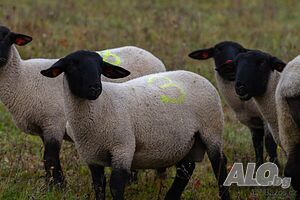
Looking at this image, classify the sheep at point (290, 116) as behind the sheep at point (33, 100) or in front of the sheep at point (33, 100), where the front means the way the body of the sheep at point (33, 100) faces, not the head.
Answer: behind

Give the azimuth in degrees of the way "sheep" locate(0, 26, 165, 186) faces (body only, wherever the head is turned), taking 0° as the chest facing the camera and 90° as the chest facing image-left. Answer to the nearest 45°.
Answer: approximately 90°

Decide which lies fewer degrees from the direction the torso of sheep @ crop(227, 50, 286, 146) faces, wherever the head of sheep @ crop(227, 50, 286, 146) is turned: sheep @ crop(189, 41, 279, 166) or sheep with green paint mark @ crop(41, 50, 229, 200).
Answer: the sheep with green paint mark

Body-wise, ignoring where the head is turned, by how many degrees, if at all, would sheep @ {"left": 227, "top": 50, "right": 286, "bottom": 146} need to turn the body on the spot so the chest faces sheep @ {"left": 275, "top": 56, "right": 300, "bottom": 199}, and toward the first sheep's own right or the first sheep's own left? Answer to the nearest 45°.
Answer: approximately 90° to the first sheep's own left

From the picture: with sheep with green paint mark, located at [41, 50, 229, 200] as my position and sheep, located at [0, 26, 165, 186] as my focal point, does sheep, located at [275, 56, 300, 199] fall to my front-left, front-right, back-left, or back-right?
back-right

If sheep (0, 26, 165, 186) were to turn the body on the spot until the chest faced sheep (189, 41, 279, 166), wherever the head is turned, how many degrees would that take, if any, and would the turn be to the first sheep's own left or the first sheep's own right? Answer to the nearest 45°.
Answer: approximately 180°

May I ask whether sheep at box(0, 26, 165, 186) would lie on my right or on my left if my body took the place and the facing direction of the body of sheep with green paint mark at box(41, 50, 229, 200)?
on my right

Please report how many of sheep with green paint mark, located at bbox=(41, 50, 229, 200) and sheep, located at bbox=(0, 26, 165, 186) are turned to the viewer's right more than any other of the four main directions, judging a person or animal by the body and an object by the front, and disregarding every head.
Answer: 0

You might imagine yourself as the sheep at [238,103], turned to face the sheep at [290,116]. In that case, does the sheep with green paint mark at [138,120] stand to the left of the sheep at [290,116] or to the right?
right

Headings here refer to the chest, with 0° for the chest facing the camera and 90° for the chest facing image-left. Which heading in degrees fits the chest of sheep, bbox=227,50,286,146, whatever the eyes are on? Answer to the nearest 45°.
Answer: approximately 45°

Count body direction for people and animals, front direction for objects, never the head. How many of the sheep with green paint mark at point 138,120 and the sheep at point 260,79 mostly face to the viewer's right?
0
